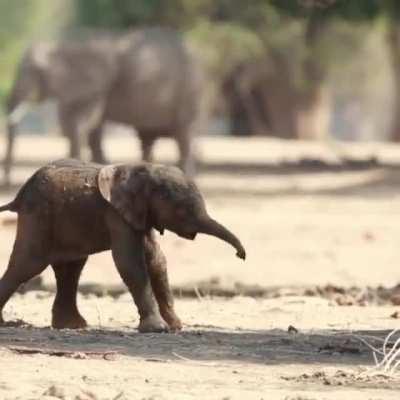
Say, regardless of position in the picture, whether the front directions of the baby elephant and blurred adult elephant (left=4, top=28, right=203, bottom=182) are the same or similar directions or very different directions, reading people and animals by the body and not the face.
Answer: very different directions

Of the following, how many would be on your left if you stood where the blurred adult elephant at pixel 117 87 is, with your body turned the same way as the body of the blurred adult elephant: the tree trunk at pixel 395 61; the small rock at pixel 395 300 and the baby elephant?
2

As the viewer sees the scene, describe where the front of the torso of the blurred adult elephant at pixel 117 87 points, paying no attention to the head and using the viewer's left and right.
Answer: facing to the left of the viewer

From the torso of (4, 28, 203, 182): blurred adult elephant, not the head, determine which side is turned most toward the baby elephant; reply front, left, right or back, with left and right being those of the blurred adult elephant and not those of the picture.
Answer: left

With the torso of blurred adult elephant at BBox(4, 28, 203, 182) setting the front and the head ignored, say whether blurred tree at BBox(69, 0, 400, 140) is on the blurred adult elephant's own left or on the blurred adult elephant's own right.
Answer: on the blurred adult elephant's own right

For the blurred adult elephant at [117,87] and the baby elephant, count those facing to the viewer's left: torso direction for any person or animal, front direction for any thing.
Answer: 1

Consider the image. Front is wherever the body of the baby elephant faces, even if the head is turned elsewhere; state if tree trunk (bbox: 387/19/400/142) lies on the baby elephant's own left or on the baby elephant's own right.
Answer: on the baby elephant's own left

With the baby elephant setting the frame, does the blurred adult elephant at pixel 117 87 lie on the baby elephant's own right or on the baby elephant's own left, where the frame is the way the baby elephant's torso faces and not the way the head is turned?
on the baby elephant's own left

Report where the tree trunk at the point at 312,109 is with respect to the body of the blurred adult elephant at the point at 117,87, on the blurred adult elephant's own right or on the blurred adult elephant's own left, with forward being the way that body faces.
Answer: on the blurred adult elephant's own right

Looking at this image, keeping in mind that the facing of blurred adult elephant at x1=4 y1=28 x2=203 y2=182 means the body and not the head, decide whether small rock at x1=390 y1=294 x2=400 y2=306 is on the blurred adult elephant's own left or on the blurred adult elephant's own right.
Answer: on the blurred adult elephant's own left

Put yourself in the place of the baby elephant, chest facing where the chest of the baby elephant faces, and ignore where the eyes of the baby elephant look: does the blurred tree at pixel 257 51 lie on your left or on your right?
on your left

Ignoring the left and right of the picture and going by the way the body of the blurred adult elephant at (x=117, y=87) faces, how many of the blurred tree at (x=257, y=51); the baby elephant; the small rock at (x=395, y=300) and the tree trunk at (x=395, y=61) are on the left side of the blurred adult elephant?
2

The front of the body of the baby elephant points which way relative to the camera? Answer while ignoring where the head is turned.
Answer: to the viewer's right

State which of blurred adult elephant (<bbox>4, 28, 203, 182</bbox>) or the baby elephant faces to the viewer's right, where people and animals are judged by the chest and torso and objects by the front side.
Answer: the baby elephant

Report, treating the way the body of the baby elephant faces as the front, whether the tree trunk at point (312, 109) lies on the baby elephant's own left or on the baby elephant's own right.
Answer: on the baby elephant's own left

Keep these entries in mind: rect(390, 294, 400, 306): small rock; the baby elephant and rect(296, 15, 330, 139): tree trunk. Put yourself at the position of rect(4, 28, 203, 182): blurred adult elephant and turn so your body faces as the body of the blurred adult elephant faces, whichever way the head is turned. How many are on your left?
2
